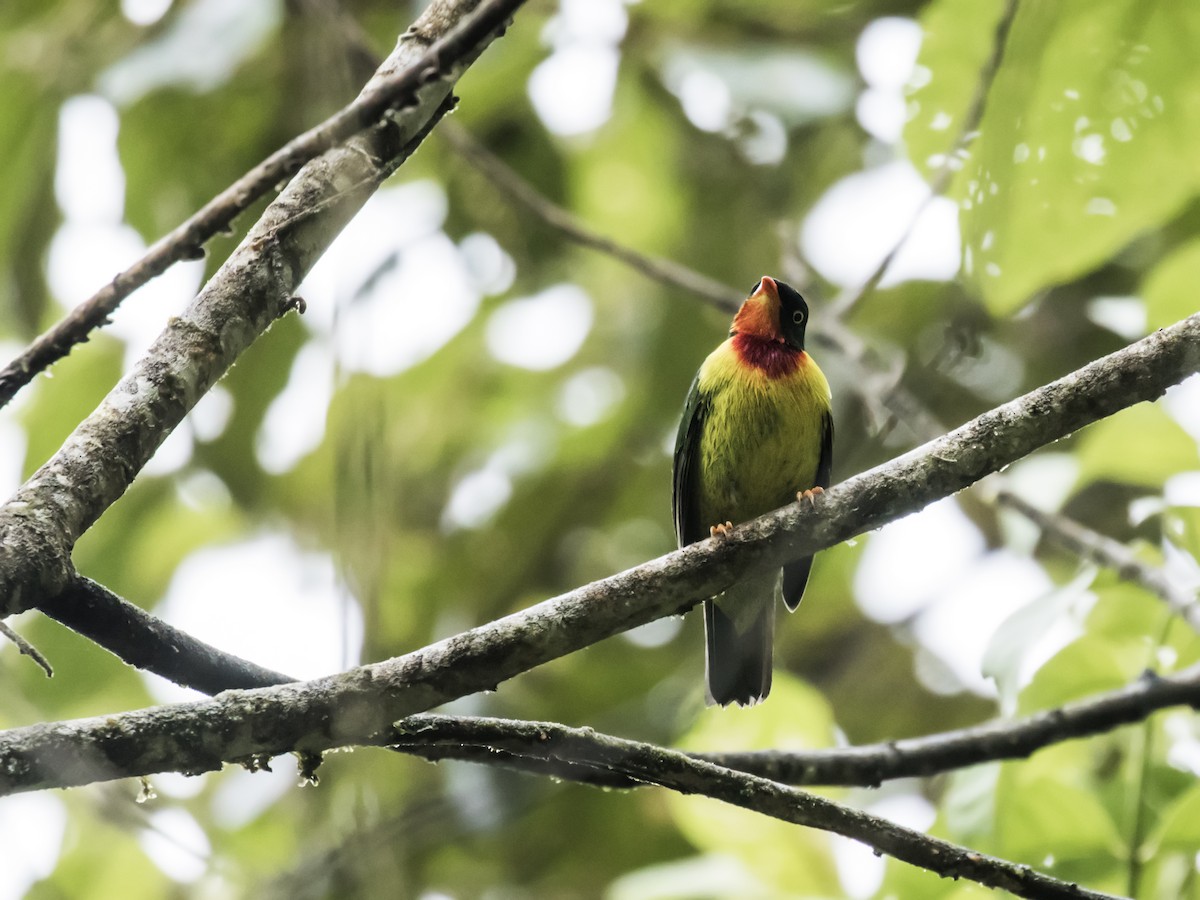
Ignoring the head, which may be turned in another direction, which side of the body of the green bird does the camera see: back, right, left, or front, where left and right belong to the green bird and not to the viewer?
front
